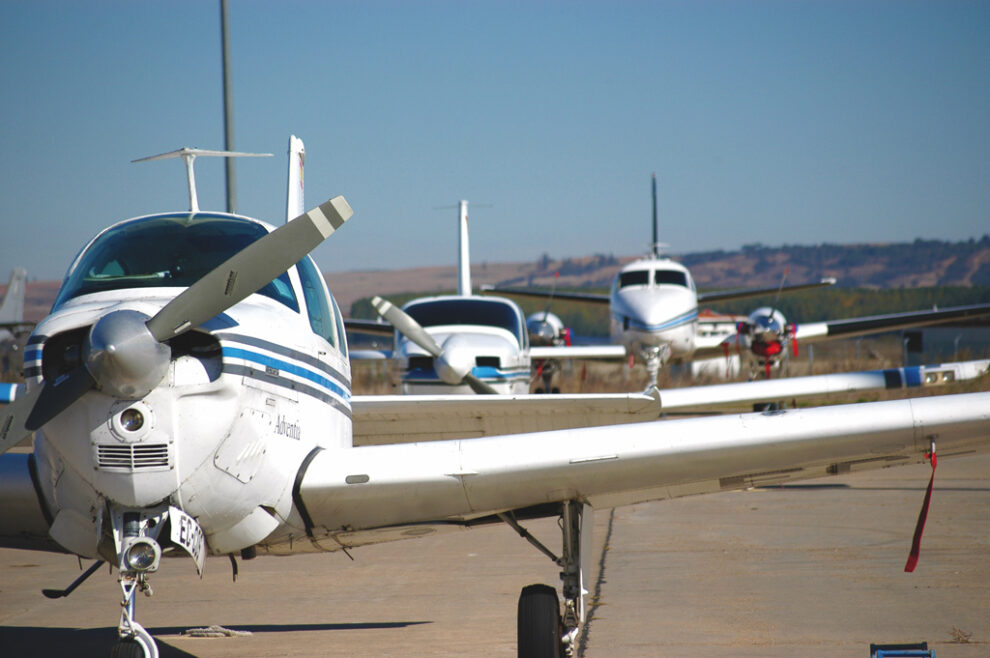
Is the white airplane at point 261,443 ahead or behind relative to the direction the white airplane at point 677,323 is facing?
ahead

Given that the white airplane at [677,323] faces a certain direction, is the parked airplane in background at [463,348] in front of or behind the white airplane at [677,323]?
in front

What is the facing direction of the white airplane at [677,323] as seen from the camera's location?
facing the viewer

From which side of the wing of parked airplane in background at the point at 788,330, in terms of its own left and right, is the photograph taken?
front

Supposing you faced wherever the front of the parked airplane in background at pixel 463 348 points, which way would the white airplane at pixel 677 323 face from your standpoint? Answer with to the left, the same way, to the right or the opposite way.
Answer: the same way

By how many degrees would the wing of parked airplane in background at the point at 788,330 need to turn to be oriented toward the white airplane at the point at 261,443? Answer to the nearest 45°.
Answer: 0° — it already faces it

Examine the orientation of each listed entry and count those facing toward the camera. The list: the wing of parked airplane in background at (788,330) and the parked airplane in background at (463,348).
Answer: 2

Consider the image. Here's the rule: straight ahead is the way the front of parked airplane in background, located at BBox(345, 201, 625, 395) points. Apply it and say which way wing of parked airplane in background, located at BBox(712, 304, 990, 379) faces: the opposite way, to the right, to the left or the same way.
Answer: the same way

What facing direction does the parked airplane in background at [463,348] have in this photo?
toward the camera
